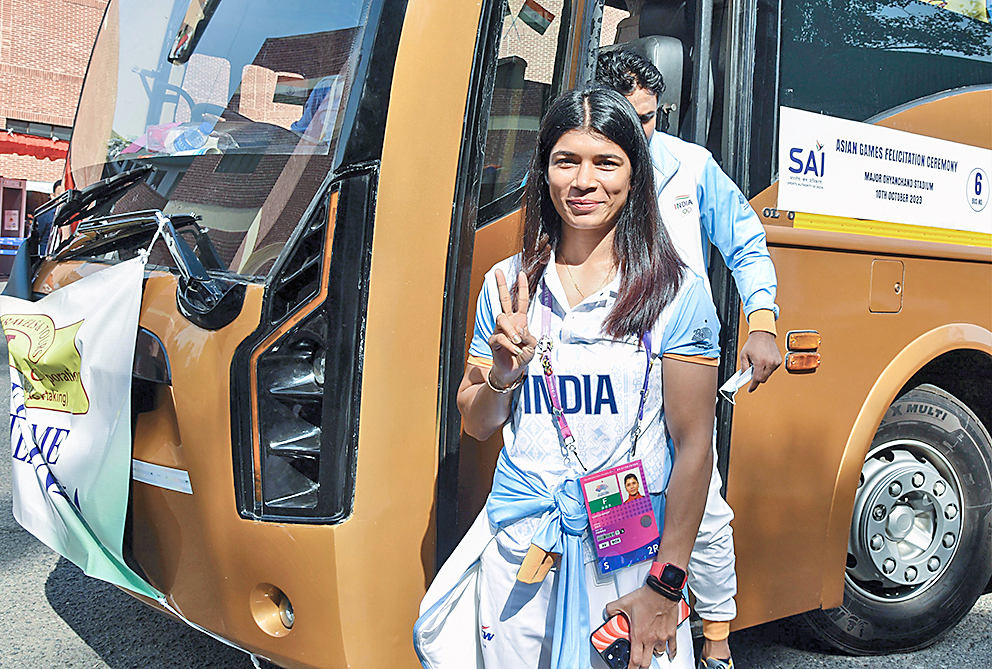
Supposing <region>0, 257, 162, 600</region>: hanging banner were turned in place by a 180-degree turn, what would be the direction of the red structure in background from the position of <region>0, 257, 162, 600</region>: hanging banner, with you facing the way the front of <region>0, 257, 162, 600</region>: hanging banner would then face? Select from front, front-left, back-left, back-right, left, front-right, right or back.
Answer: front-left

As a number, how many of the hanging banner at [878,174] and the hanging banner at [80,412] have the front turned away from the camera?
0

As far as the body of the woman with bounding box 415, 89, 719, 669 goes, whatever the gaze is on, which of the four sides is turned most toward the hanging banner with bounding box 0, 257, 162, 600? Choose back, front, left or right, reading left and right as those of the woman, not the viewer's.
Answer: right

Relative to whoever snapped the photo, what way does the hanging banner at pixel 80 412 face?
facing the viewer and to the left of the viewer

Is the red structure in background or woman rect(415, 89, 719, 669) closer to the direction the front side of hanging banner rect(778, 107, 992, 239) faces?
the woman

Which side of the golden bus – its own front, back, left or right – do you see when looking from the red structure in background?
right

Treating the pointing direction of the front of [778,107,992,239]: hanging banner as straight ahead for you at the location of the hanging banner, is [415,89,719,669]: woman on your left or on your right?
on your right

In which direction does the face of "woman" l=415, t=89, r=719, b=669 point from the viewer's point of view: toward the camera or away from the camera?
toward the camera

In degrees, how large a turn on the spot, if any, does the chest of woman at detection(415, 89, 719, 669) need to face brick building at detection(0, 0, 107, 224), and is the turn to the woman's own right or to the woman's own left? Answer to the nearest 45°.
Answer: approximately 135° to the woman's own right

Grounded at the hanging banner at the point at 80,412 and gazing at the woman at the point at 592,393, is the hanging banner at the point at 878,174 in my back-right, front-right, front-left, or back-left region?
front-left

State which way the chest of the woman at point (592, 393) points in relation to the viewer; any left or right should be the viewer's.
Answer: facing the viewer

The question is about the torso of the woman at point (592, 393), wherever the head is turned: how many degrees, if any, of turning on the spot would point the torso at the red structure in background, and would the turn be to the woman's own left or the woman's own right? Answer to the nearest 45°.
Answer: approximately 135° to the woman's own right

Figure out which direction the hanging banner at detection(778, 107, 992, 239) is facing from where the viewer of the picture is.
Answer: facing the viewer and to the right of the viewer

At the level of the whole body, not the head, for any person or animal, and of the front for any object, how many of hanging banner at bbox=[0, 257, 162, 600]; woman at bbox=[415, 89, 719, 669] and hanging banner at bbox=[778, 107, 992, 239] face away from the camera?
0
